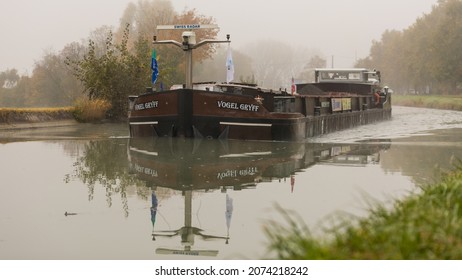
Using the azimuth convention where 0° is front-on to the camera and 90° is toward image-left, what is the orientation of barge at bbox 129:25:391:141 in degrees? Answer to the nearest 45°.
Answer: approximately 45°
